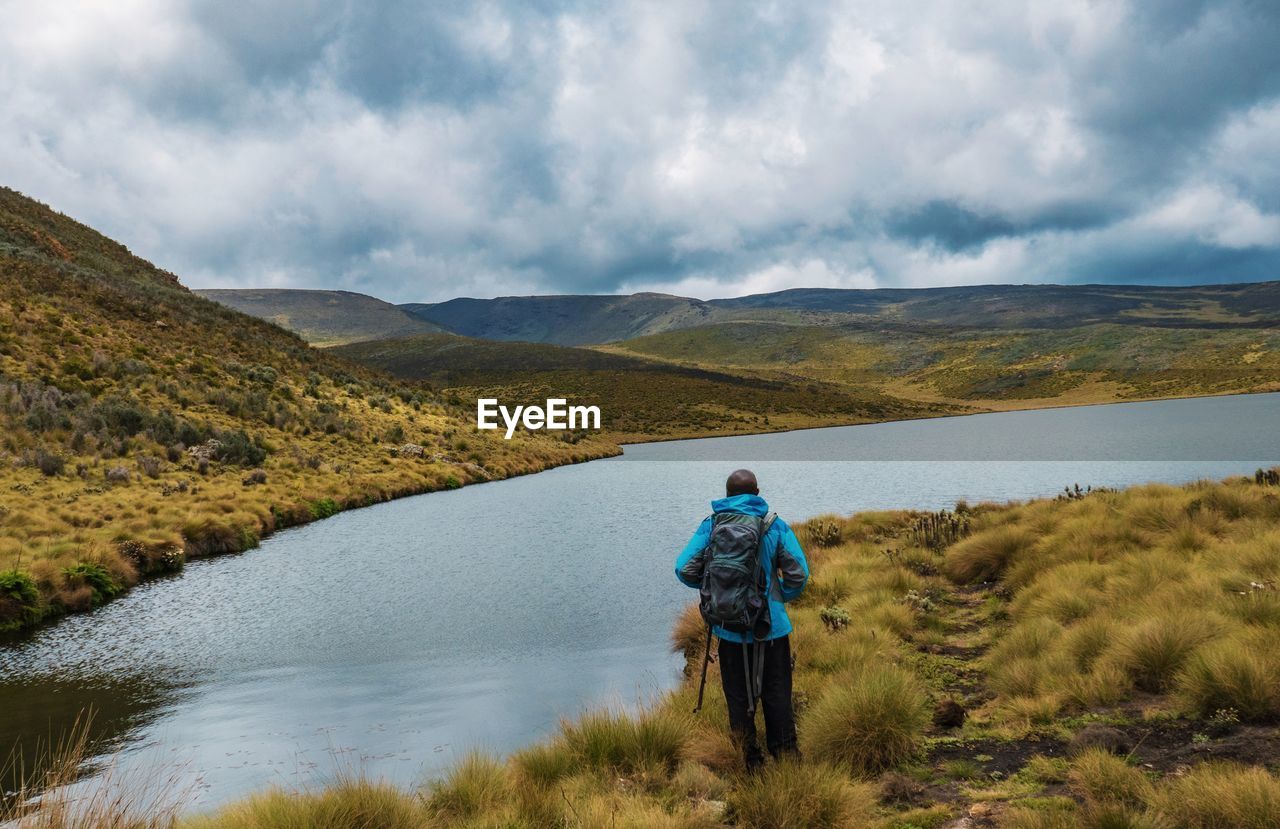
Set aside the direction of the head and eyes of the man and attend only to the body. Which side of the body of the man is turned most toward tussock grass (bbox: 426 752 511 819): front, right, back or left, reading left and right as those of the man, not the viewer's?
left

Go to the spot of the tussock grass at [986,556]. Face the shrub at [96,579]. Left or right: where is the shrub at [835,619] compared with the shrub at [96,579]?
left

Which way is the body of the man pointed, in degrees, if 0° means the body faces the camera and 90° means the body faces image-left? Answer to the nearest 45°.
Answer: approximately 180°

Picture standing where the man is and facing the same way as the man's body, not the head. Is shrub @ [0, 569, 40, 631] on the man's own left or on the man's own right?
on the man's own left

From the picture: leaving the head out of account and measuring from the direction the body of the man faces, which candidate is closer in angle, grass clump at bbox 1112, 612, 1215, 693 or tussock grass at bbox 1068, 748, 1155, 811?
the grass clump

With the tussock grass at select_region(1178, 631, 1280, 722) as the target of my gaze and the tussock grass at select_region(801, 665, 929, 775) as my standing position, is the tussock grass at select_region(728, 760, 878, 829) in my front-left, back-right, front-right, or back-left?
back-right

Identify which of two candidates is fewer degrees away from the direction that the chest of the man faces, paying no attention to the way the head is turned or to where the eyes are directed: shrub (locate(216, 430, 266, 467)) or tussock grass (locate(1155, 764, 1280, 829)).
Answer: the shrub

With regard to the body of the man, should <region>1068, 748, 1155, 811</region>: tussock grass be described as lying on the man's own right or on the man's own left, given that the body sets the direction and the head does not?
on the man's own right

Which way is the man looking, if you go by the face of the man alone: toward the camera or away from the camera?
away from the camera

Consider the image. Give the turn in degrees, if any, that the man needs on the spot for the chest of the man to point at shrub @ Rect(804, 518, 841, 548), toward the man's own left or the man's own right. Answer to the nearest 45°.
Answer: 0° — they already face it

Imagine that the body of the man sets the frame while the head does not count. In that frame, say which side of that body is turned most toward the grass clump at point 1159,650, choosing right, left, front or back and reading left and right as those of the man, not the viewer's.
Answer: right

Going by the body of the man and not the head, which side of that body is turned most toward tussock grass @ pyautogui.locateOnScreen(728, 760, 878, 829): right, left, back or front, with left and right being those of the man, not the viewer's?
back

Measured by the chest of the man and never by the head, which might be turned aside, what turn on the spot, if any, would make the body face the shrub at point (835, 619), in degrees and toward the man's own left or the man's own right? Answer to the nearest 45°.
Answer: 0° — they already face it

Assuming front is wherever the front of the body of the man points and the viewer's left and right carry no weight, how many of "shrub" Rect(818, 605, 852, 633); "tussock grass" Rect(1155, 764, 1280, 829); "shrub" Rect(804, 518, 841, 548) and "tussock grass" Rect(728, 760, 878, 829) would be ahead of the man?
2

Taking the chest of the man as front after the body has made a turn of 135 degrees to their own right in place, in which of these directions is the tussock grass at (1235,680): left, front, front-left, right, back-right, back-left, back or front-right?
front-left
